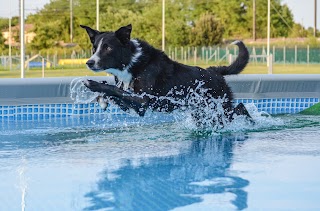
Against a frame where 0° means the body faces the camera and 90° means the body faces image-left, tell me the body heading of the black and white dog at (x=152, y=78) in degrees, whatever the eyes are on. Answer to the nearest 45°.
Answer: approximately 90°
